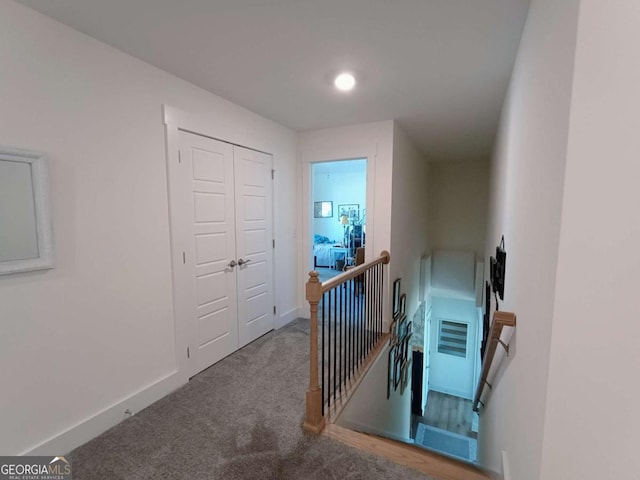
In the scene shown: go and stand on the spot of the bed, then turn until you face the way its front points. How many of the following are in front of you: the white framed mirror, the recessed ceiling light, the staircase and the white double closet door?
4

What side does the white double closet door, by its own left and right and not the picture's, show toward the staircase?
front

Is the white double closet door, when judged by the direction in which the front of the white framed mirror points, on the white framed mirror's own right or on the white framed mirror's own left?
on the white framed mirror's own left

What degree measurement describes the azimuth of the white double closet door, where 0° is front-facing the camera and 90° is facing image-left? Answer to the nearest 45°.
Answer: approximately 315°

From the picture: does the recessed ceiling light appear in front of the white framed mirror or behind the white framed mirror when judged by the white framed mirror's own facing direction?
in front

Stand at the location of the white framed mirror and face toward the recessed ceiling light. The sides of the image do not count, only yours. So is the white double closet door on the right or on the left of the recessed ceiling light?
left

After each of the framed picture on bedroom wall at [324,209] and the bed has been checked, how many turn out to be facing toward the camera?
2

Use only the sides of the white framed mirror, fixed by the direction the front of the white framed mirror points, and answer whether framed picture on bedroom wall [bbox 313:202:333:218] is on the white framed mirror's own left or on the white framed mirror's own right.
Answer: on the white framed mirror's own left

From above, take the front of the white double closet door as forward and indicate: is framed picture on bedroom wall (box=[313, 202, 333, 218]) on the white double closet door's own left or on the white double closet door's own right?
on the white double closet door's own left

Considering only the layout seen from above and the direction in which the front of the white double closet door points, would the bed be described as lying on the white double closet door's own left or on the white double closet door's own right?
on the white double closet door's own left

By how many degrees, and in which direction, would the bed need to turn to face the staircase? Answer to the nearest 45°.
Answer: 0° — it already faces it

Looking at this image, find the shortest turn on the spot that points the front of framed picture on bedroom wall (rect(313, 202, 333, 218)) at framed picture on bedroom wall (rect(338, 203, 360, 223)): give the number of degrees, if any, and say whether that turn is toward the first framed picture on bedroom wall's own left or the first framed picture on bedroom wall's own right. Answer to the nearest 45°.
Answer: approximately 90° to the first framed picture on bedroom wall's own left

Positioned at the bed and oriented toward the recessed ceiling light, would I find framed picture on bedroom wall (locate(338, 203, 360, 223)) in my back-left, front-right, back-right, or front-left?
back-left
